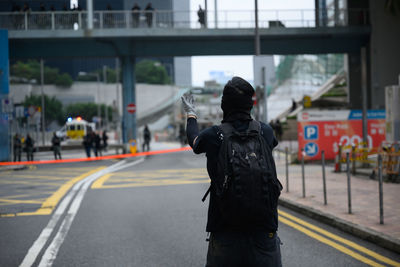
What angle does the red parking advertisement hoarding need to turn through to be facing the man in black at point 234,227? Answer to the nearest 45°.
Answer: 0° — it already faces them

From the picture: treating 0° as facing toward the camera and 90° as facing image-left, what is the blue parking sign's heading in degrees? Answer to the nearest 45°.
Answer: approximately 0°

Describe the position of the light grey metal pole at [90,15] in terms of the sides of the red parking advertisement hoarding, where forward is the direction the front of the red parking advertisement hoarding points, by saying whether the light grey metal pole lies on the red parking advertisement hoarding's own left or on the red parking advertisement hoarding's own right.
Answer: on the red parking advertisement hoarding's own right

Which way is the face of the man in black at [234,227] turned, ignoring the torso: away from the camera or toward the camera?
away from the camera

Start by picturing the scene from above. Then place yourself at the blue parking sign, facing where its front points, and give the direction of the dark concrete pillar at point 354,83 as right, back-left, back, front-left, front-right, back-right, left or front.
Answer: back

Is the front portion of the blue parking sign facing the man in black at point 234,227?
yes

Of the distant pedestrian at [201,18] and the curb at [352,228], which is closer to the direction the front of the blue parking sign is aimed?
the curb
